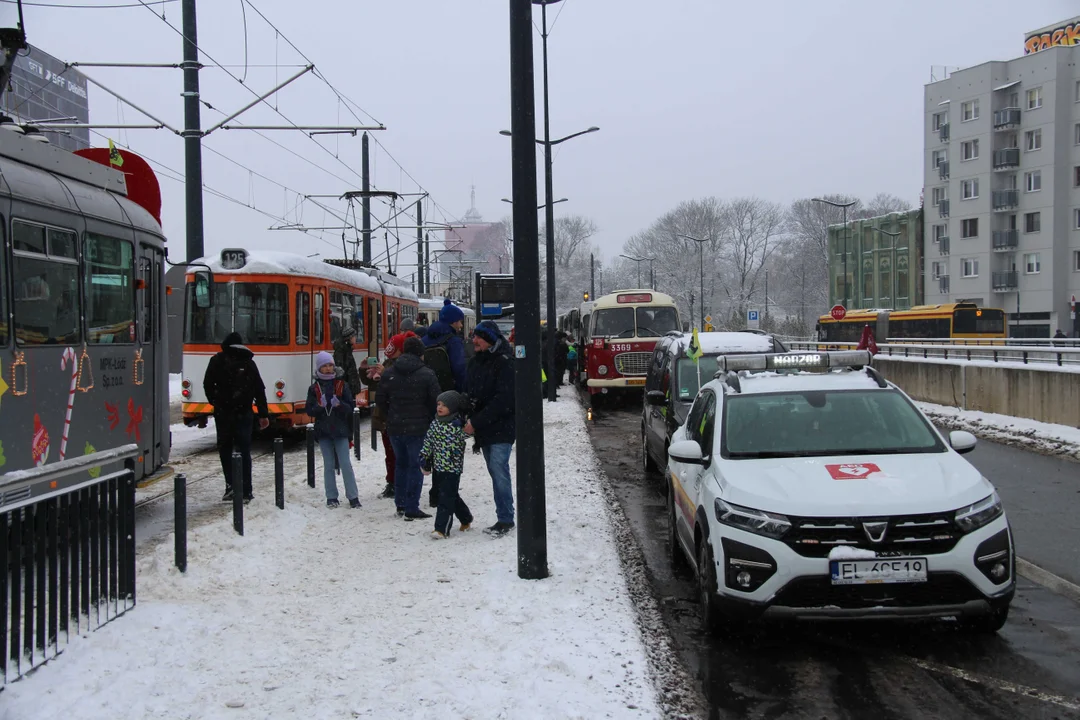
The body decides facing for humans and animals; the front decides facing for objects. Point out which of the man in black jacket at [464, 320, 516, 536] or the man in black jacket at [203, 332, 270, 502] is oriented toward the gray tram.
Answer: the man in black jacket at [464, 320, 516, 536]

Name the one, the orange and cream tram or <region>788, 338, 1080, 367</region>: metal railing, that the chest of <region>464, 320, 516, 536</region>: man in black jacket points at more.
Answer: the orange and cream tram

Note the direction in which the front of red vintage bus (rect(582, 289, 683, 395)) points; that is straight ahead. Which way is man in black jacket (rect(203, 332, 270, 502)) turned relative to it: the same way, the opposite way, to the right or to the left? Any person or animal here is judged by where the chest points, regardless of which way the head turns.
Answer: the opposite way

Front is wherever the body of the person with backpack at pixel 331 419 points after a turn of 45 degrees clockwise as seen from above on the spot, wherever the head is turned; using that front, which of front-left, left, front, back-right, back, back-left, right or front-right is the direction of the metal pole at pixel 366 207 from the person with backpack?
back-right

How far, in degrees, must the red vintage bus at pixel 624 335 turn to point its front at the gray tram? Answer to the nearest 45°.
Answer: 0° — it already faces it

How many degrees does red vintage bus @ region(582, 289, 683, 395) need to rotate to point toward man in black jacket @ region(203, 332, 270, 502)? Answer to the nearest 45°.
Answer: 0° — it already faces them

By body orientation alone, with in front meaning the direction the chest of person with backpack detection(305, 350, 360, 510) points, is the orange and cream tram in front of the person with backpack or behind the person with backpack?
behind

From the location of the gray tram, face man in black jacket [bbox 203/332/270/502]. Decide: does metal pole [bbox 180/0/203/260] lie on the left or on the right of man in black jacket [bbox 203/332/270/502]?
left

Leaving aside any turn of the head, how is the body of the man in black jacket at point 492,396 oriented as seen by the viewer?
to the viewer's left

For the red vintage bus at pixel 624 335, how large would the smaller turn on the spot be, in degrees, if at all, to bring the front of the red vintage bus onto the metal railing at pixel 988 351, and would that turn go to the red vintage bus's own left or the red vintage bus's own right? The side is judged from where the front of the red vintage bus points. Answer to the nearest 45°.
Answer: approximately 90° to the red vintage bus's own left

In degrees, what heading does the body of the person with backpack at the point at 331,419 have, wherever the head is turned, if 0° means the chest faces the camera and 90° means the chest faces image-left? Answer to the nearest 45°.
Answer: approximately 0°

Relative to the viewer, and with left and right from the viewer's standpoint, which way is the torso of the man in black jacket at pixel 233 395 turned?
facing away from the viewer

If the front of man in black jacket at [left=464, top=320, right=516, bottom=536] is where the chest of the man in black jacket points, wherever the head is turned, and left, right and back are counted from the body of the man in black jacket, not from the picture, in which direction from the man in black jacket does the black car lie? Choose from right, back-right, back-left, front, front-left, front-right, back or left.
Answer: back-right

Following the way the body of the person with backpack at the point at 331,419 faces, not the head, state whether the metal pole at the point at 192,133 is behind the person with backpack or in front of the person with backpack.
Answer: behind
